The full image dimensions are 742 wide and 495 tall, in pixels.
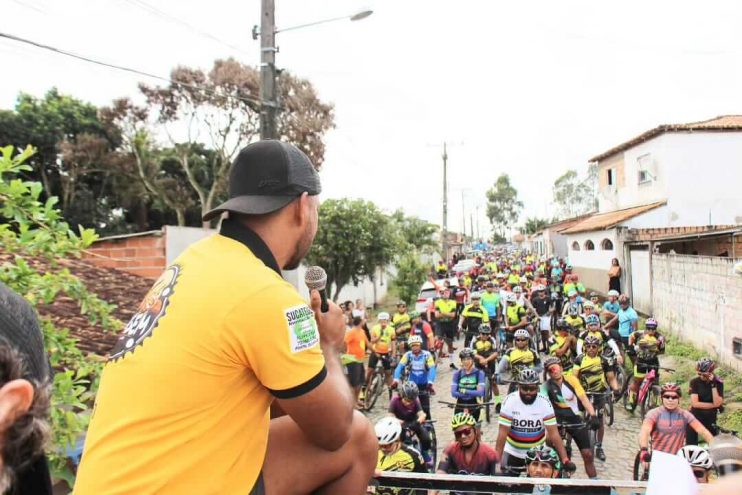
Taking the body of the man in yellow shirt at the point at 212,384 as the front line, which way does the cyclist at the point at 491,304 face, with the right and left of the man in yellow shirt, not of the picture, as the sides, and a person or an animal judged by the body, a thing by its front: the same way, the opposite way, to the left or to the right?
the opposite way

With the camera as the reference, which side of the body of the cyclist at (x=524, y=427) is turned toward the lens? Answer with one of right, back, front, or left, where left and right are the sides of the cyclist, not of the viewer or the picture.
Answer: front

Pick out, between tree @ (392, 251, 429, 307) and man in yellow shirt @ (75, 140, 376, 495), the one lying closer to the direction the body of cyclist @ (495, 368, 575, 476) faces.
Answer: the man in yellow shirt

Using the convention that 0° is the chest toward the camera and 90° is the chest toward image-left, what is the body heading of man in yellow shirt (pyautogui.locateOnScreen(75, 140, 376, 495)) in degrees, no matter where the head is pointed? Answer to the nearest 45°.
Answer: approximately 225°

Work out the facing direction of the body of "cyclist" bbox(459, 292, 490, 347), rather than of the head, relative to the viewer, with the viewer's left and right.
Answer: facing the viewer

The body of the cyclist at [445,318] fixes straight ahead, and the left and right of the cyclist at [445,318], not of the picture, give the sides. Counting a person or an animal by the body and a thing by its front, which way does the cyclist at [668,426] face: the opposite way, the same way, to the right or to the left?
the same way

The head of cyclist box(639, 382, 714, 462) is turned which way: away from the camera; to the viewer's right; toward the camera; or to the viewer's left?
toward the camera

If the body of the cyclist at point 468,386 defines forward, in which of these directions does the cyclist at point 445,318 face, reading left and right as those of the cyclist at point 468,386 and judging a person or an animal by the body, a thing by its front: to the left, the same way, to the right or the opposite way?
the same way

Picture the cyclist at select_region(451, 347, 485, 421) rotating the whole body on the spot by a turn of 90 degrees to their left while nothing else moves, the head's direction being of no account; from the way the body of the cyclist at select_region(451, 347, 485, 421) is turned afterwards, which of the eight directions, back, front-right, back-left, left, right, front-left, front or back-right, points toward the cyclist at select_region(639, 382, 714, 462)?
front-right

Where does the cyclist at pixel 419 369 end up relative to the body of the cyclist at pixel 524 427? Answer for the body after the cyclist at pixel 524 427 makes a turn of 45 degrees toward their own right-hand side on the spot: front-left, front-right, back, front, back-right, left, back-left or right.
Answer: right

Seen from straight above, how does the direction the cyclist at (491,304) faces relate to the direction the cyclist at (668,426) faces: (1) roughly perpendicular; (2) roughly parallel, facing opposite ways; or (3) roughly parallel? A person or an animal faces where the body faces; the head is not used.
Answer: roughly parallel

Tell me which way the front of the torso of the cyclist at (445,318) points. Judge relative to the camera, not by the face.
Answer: toward the camera

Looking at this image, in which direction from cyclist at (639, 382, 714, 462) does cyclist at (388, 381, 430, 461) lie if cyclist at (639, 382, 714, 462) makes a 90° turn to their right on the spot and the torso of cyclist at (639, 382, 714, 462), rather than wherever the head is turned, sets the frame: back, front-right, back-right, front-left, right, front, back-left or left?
front

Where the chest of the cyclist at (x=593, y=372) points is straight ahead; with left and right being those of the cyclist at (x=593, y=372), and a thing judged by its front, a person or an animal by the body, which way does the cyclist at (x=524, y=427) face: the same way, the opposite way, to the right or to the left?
the same way

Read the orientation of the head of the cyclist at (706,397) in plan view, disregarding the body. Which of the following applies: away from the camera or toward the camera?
toward the camera

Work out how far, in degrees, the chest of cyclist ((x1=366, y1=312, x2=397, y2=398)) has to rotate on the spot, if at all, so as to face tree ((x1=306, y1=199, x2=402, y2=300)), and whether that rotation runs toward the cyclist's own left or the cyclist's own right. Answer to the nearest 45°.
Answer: approximately 180°

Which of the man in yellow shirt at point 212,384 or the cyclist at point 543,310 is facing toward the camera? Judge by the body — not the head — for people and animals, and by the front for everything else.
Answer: the cyclist

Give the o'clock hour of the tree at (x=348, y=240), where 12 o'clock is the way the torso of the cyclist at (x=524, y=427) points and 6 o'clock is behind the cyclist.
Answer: The tree is roughly at 5 o'clock from the cyclist.

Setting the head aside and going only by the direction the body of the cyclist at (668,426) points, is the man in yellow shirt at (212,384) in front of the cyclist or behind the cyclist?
in front
